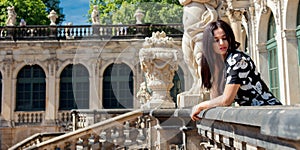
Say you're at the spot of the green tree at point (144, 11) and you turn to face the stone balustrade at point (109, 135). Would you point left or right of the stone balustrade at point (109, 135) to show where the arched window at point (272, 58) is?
left

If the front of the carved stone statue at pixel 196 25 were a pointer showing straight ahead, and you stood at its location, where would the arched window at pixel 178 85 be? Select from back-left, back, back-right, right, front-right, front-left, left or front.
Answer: back-right

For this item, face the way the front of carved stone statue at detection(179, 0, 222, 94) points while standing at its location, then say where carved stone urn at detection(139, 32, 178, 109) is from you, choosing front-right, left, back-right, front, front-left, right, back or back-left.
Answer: right

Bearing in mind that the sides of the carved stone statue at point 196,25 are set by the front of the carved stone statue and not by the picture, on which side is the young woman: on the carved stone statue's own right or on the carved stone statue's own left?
on the carved stone statue's own left

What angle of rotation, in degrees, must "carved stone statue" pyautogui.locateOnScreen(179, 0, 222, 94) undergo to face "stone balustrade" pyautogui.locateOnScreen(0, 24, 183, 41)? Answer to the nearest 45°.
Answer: approximately 90° to its right

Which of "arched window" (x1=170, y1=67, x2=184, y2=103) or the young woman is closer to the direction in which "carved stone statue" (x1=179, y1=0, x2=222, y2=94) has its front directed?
the young woman

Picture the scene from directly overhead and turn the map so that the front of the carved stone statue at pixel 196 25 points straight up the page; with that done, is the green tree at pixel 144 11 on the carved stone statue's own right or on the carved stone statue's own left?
on the carved stone statue's own right

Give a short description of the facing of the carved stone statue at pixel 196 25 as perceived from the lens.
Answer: facing the viewer and to the left of the viewer

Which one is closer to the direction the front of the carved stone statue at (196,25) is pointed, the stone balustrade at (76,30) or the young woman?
the young woman

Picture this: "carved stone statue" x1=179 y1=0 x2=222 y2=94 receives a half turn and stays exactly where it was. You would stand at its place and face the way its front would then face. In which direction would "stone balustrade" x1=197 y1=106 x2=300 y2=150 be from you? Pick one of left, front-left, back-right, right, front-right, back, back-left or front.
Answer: back-right

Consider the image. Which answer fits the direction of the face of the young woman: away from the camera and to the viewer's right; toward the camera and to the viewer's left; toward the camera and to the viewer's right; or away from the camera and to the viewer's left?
toward the camera and to the viewer's left

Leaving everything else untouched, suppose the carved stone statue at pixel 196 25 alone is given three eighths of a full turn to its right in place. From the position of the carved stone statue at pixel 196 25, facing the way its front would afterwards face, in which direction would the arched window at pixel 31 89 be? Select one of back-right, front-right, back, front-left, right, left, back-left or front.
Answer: front-left
